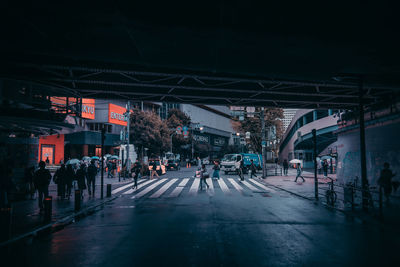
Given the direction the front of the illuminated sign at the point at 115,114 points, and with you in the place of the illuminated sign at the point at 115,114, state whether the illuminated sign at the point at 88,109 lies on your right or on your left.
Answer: on your right

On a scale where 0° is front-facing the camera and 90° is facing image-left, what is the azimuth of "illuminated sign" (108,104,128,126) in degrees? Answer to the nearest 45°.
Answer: approximately 315°

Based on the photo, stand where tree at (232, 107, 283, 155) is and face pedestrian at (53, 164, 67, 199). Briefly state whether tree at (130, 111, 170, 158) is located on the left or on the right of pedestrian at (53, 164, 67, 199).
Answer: right

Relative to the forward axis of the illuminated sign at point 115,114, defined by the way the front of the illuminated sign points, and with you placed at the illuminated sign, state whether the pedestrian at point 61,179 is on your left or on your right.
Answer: on your right
